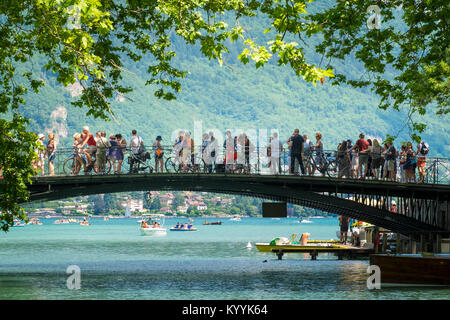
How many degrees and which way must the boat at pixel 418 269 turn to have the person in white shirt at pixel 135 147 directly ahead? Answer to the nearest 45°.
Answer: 0° — it already faces them

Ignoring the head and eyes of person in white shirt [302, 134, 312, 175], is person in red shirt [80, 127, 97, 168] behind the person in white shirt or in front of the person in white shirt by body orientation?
in front

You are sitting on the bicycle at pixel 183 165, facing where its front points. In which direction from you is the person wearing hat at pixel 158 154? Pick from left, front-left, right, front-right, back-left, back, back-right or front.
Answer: front

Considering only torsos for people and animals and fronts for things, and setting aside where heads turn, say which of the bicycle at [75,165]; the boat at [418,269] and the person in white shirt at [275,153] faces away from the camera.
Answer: the person in white shirt

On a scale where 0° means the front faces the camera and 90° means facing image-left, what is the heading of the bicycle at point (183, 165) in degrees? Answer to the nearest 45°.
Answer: approximately 270°

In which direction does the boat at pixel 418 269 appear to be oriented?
to the viewer's left
